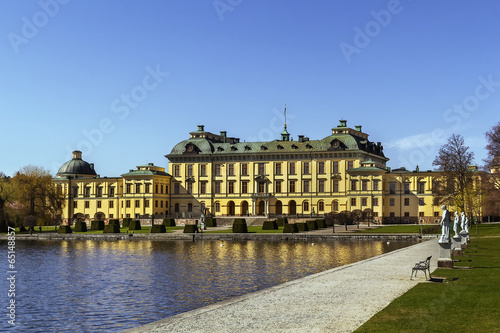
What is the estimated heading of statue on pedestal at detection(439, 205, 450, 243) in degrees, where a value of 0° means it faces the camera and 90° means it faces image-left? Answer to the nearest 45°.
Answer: approximately 90°
